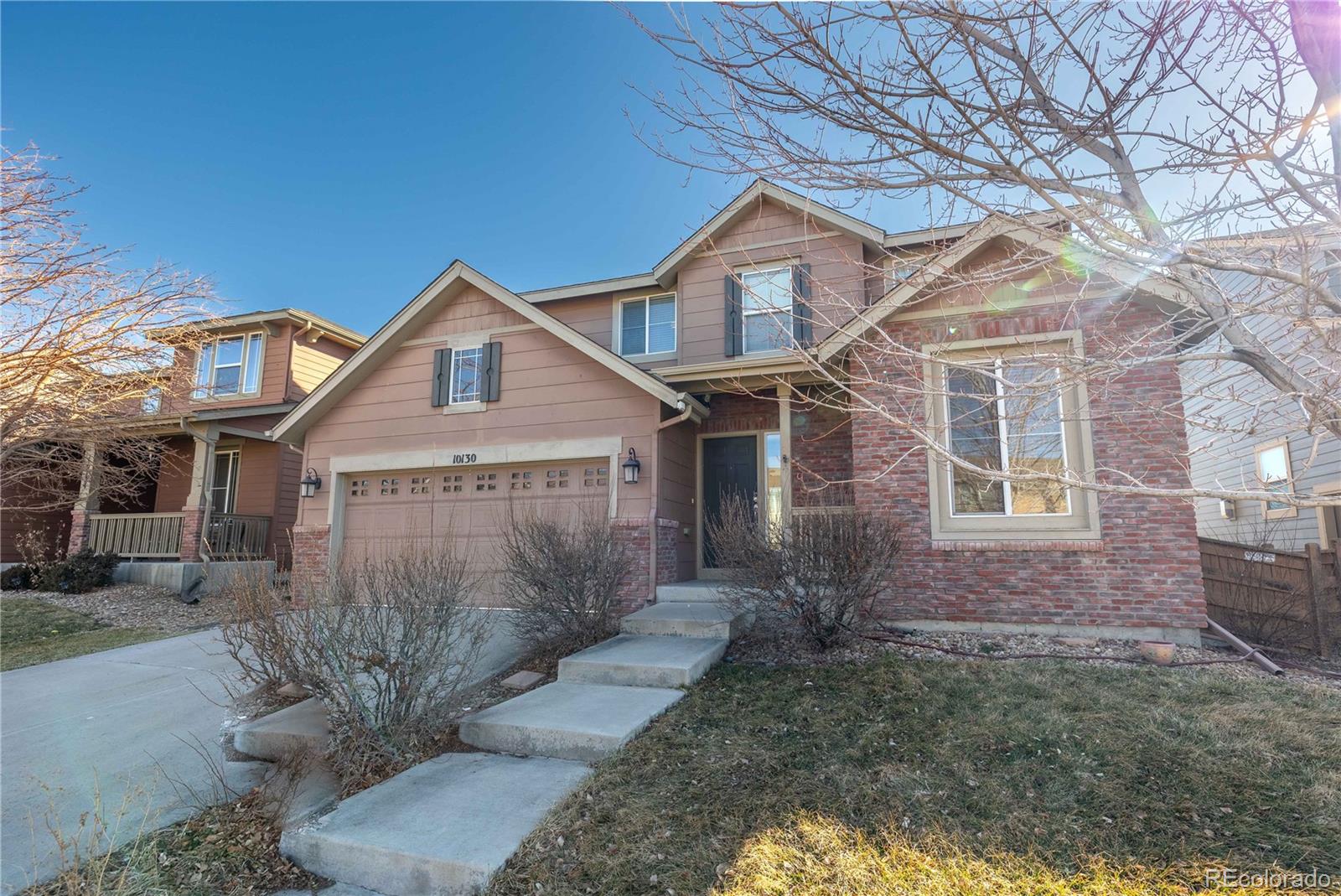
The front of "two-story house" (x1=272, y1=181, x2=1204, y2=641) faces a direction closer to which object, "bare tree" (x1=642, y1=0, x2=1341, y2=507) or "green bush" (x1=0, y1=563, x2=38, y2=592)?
the bare tree

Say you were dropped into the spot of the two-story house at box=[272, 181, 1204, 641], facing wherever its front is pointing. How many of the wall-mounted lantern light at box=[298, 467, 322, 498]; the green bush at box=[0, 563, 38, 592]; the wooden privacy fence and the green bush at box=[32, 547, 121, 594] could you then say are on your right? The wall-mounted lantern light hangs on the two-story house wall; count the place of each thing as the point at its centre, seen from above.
3

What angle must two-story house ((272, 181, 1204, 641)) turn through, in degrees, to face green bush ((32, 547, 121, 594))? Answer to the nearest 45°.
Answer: approximately 90° to its right

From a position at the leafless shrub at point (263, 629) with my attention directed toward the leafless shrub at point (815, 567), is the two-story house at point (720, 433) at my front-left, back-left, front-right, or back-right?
front-left

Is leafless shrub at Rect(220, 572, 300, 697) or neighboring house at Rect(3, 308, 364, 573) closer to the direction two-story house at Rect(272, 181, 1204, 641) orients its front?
the leafless shrub

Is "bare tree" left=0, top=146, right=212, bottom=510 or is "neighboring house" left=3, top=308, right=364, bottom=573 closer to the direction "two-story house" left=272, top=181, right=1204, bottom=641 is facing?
the bare tree

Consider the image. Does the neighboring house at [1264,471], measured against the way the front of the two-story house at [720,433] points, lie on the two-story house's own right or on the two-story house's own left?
on the two-story house's own left

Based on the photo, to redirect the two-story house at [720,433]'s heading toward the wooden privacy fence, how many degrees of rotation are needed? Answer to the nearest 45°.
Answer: approximately 90° to its left

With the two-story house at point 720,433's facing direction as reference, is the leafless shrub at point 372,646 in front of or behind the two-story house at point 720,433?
in front

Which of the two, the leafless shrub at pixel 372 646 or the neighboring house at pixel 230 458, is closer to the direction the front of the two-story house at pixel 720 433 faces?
the leafless shrub

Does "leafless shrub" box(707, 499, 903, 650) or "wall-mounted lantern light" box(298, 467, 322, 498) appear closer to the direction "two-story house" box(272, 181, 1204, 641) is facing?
the leafless shrub

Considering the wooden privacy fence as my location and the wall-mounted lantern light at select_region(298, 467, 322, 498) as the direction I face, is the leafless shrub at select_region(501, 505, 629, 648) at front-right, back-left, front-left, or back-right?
front-left

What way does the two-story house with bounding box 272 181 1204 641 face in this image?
toward the camera

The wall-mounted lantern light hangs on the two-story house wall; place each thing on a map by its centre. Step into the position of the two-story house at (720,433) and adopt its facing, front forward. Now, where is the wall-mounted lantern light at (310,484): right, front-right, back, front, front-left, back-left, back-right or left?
right
